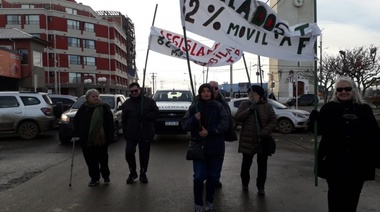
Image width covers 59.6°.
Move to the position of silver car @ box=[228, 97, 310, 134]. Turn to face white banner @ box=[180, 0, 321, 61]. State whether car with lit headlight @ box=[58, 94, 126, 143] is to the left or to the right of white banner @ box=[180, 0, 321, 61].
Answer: right

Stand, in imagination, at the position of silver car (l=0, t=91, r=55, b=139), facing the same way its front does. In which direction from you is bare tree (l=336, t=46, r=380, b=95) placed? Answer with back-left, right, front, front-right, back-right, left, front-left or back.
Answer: back

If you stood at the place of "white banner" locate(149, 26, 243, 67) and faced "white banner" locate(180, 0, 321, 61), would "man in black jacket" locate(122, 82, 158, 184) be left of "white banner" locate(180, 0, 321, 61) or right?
right

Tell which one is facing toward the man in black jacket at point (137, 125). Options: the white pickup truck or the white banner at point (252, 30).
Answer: the white pickup truck

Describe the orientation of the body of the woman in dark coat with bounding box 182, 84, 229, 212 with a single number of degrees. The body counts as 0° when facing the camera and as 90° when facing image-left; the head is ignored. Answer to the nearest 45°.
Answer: approximately 0°

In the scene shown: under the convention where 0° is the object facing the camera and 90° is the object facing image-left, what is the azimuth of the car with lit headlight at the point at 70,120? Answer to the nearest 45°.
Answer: approximately 45°

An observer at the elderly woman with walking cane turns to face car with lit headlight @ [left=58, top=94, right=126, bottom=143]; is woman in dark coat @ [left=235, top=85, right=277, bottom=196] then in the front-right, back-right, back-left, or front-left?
back-right

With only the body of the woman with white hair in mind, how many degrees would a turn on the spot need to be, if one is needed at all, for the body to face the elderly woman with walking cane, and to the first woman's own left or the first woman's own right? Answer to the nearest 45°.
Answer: approximately 90° to the first woman's own right

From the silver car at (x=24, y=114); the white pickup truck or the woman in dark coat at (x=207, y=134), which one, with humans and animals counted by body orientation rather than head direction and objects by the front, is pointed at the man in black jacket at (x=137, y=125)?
the white pickup truck

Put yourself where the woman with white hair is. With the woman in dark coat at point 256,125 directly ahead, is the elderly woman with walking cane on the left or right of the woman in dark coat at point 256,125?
left
